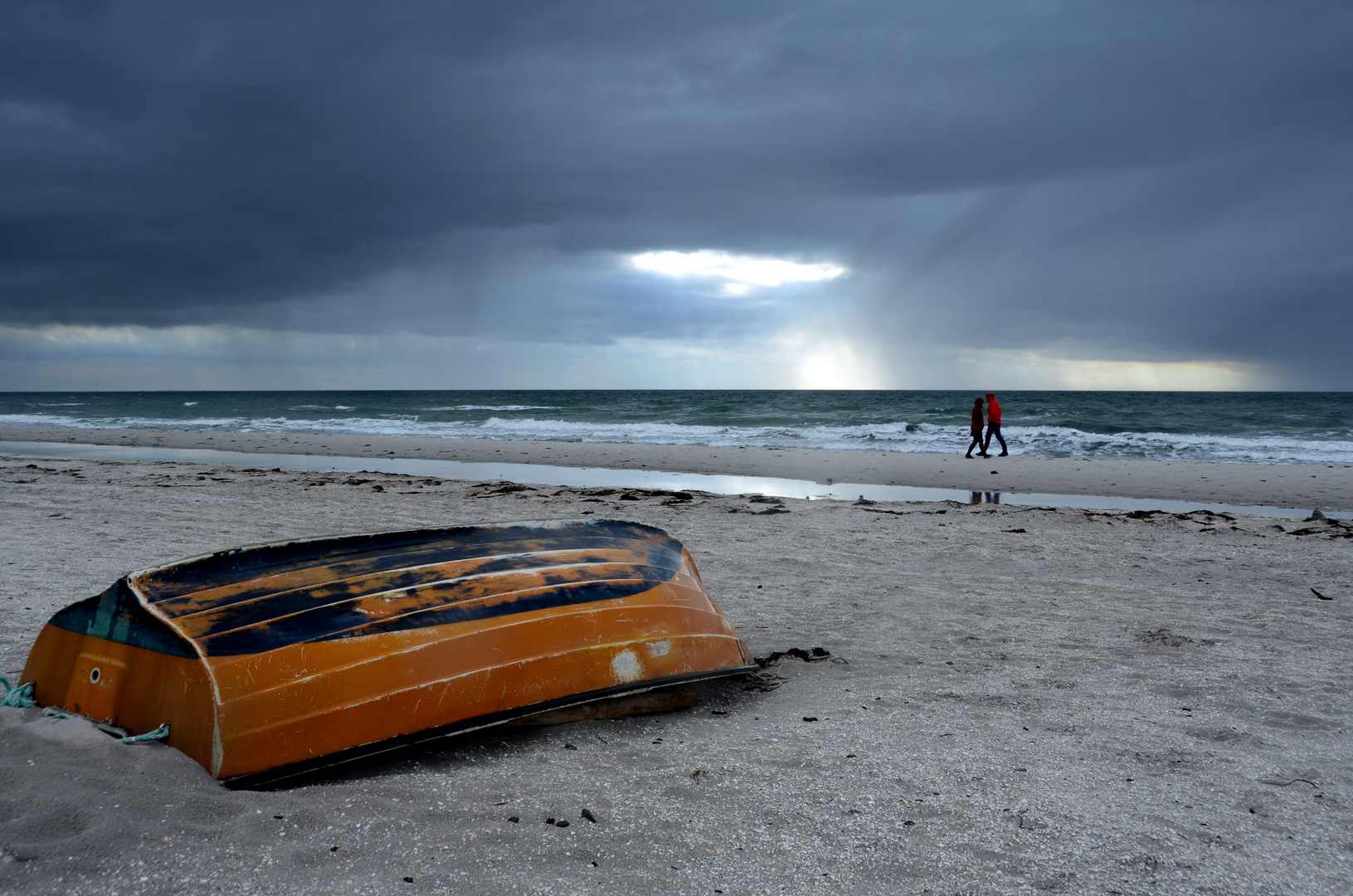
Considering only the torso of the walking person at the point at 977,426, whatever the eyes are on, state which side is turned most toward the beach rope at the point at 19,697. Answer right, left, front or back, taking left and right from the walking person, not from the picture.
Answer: left

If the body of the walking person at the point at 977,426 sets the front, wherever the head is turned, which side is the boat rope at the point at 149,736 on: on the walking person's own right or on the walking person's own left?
on the walking person's own left

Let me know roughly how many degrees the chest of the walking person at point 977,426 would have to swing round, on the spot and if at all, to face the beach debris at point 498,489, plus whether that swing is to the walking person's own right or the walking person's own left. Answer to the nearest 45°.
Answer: approximately 45° to the walking person's own left

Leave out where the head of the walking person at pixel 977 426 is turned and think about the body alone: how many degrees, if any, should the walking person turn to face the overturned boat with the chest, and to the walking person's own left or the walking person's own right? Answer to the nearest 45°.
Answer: approximately 90° to the walking person's own left

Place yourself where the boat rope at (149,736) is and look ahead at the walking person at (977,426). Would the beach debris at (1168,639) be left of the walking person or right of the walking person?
right

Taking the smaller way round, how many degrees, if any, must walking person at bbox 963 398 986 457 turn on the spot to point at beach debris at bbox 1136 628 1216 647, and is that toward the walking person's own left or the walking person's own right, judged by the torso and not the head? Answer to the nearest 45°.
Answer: approximately 90° to the walking person's own left

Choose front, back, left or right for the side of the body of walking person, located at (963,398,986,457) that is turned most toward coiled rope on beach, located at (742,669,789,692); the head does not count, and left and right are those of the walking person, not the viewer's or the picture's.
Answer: left
